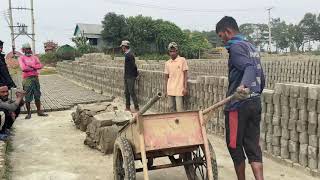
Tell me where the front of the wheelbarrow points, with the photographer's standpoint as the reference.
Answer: facing away from the viewer and to the left of the viewer

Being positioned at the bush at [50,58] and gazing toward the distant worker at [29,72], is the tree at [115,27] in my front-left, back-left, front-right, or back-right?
back-left

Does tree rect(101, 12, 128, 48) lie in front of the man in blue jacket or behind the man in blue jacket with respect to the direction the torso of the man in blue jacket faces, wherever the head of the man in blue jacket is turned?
in front

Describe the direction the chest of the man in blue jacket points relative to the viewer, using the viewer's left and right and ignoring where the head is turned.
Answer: facing away from the viewer and to the left of the viewer

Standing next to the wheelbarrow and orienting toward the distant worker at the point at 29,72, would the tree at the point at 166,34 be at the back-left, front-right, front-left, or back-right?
front-right

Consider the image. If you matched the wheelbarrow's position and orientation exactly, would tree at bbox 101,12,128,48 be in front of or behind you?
in front

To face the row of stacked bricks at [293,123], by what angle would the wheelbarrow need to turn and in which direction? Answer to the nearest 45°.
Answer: approximately 90° to its right

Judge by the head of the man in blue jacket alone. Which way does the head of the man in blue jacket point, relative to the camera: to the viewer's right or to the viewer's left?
to the viewer's left
